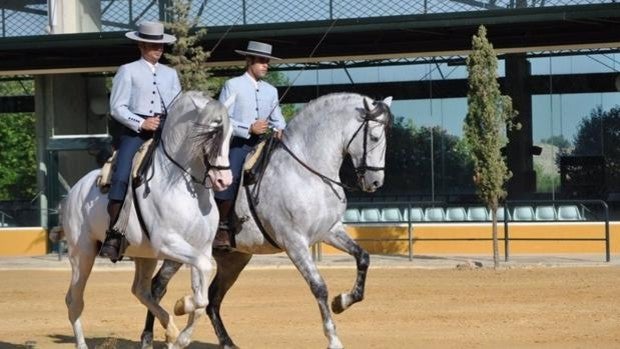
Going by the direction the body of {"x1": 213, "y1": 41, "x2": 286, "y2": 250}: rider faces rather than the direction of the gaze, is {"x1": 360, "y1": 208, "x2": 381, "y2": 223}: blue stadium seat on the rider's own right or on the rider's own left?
on the rider's own left

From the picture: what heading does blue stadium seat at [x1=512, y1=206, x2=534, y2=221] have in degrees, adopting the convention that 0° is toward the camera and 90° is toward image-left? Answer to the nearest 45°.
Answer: approximately 0°

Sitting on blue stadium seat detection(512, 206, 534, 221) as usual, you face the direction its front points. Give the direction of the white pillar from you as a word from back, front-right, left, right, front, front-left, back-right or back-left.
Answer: right

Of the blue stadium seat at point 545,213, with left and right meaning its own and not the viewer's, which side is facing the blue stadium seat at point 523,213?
right

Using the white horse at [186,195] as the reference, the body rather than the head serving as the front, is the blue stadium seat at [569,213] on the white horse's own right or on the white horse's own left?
on the white horse's own left

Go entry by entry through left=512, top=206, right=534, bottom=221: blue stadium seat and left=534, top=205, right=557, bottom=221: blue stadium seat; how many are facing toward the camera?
2

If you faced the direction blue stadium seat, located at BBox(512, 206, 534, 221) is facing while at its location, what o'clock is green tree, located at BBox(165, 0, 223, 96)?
The green tree is roughly at 2 o'clock from the blue stadium seat.

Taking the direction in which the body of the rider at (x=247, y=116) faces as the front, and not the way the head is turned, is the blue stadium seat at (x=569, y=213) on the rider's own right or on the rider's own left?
on the rider's own left

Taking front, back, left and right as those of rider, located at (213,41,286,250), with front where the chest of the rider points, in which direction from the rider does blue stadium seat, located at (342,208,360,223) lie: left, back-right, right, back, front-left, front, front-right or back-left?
back-left

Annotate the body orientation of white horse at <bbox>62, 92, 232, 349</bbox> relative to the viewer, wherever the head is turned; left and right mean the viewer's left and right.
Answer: facing the viewer and to the right of the viewer

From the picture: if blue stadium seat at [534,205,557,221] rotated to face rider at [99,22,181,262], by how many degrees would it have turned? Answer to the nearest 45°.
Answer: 0° — it already faces them
